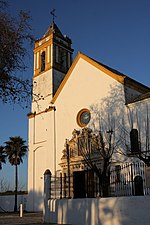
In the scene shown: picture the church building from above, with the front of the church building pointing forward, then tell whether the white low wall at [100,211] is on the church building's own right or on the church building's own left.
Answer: on the church building's own left

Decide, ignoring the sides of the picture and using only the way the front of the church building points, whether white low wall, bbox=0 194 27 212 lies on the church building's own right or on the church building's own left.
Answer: on the church building's own right

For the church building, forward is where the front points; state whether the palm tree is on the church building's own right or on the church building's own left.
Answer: on the church building's own right

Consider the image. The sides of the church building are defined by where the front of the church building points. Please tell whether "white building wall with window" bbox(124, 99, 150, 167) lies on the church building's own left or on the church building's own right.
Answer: on the church building's own left

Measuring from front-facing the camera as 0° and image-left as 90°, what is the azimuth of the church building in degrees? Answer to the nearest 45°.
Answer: approximately 45°
